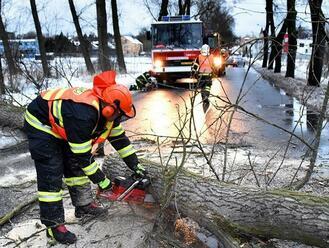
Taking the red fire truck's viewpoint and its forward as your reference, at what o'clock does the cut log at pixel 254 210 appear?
The cut log is roughly at 12 o'clock from the red fire truck.

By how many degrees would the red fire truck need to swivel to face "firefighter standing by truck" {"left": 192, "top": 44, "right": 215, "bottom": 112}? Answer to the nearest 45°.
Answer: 0° — it already faces them

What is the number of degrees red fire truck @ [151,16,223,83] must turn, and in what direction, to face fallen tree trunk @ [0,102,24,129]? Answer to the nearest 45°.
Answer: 0° — it already faces it

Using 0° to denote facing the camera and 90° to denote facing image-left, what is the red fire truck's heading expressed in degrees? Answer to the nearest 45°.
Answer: approximately 0°
